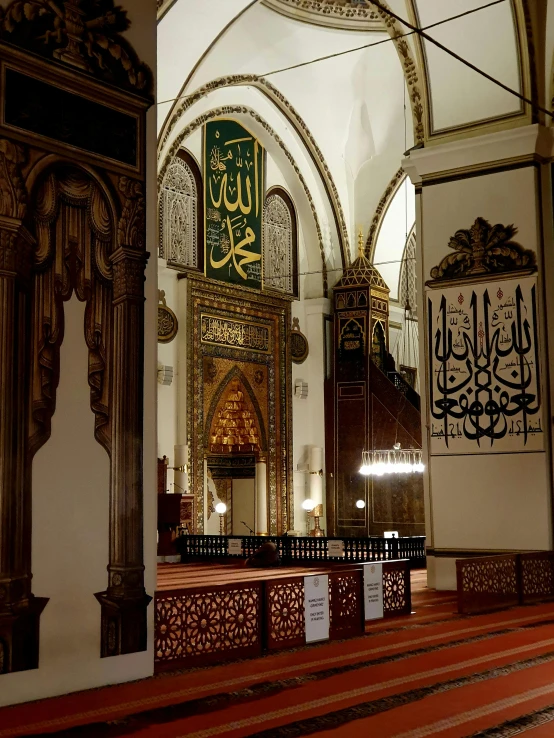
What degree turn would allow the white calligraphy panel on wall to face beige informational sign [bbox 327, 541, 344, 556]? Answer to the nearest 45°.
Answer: approximately 135° to its right

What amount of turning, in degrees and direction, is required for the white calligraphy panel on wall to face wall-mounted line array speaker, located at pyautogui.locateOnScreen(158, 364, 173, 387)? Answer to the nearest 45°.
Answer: approximately 135° to its right

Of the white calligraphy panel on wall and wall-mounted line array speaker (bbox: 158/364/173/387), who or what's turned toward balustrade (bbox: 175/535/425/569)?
the wall-mounted line array speaker

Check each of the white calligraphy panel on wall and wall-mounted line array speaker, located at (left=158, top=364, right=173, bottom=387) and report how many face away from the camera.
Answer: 0

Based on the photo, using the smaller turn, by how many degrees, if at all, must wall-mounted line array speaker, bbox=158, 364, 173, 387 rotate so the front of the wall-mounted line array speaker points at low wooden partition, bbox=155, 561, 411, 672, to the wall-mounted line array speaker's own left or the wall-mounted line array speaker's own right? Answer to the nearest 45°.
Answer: approximately 45° to the wall-mounted line array speaker's own right

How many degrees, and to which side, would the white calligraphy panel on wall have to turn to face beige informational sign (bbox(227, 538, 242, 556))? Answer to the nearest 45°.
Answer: approximately 135° to its right

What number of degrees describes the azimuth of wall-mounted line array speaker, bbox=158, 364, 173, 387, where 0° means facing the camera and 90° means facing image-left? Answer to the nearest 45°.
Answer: approximately 315°

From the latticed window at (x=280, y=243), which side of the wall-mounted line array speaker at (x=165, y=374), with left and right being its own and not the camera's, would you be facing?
left

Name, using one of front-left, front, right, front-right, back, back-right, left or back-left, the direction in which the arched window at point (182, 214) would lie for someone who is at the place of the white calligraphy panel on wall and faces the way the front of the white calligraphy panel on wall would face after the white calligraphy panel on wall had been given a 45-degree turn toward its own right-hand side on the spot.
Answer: right

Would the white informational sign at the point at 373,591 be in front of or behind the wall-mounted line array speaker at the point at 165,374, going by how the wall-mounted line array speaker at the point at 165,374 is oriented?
in front
